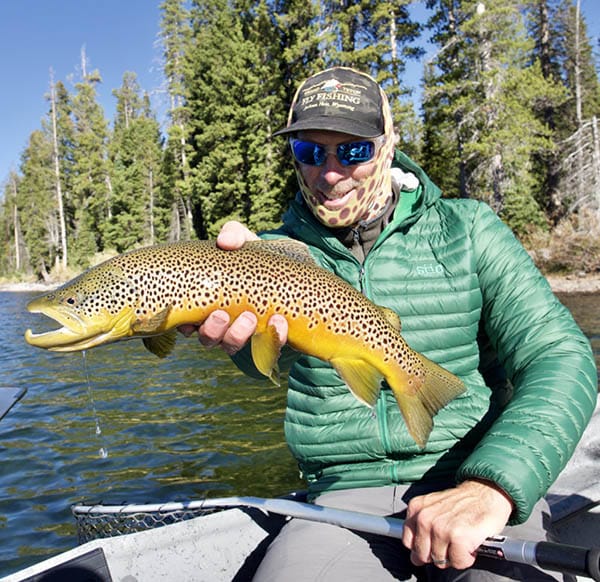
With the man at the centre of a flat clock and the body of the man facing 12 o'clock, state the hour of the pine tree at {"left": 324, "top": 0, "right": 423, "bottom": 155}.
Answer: The pine tree is roughly at 6 o'clock from the man.

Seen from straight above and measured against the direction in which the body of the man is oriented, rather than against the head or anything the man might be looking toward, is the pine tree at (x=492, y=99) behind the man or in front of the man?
behind

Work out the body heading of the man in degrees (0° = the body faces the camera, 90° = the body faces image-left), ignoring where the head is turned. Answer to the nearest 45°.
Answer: approximately 0°

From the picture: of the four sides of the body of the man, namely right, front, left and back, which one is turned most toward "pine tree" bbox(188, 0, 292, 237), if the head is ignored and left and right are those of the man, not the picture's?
back

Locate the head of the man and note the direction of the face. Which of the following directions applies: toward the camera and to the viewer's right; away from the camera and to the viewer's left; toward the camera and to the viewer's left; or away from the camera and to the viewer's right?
toward the camera and to the viewer's left
